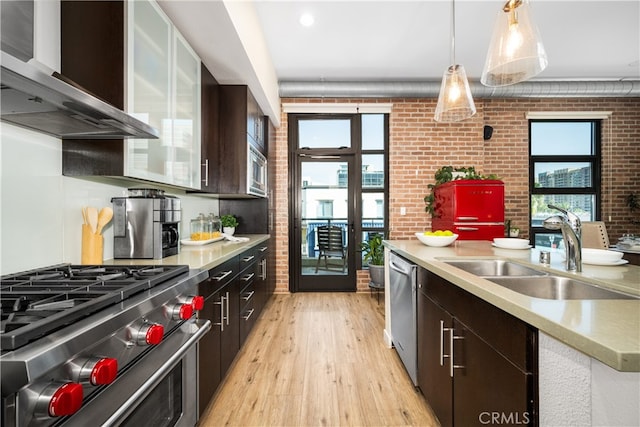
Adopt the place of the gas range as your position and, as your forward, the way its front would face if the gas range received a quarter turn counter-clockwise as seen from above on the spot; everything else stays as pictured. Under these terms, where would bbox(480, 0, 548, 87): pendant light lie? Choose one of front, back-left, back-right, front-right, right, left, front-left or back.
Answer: front-right

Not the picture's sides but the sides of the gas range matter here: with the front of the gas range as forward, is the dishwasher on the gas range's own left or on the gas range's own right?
on the gas range's own left

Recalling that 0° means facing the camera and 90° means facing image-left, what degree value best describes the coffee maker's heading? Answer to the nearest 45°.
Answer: approximately 315°

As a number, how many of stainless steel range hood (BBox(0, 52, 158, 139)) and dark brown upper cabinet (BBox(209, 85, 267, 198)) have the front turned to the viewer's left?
0

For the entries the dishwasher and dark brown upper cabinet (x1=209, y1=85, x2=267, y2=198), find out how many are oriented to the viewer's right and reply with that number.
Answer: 1

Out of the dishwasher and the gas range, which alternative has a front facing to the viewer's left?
the dishwasher

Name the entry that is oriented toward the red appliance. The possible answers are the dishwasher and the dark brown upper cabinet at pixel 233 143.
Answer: the dark brown upper cabinet

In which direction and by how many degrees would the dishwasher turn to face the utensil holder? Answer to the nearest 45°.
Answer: approximately 45° to its left

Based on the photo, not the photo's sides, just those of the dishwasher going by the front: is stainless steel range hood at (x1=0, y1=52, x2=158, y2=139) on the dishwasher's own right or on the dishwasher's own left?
on the dishwasher's own left

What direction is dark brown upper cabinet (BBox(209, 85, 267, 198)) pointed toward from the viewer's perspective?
to the viewer's right

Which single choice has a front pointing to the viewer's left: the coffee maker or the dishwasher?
the dishwasher

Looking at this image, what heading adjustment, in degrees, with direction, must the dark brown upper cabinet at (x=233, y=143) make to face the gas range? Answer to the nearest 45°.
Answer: approximately 90° to its right

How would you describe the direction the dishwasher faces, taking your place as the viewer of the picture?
facing to the left of the viewer
